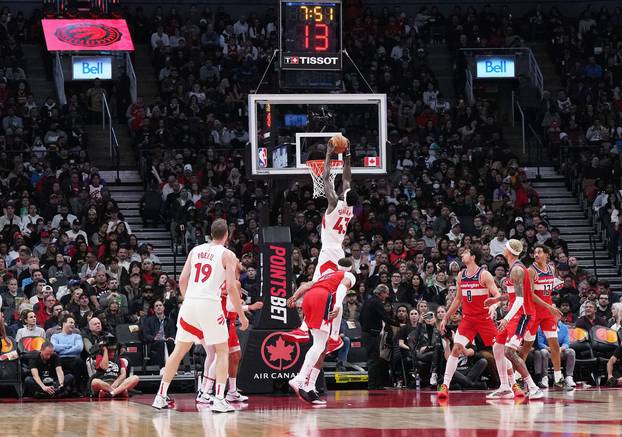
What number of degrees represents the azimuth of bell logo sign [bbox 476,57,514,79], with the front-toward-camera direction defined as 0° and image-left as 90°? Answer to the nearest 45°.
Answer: approximately 0°

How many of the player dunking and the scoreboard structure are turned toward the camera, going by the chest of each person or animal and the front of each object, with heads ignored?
1

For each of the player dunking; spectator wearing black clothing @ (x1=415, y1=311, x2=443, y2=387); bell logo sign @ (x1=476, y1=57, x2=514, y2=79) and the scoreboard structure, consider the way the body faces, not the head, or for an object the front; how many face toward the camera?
3

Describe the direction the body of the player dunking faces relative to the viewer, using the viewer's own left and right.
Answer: facing away from the viewer and to the left of the viewer

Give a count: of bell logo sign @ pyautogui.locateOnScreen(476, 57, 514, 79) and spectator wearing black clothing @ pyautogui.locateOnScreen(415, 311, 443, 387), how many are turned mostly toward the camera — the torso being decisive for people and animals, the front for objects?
2

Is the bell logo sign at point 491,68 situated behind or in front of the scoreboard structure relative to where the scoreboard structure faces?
behind

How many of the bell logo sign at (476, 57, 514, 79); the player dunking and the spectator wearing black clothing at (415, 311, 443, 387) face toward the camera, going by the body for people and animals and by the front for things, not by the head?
2

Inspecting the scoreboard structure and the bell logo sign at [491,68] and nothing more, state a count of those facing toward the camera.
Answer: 2
